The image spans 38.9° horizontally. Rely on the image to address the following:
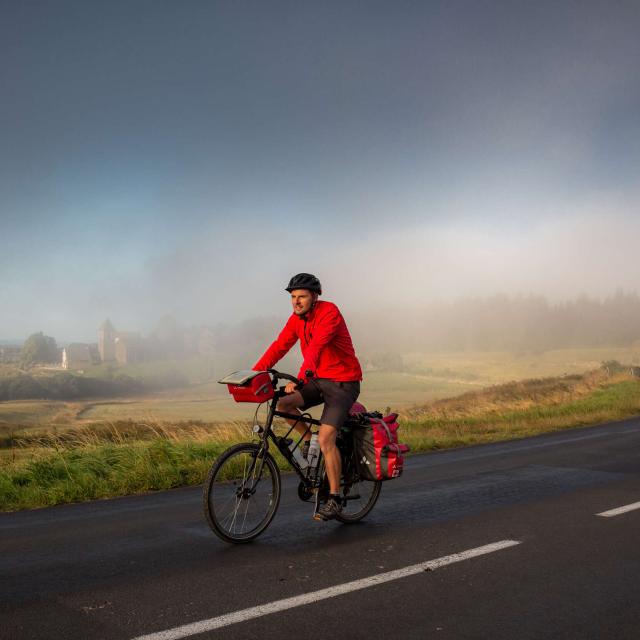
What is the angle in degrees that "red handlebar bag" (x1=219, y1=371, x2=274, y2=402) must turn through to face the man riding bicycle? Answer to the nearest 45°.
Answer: approximately 180°
